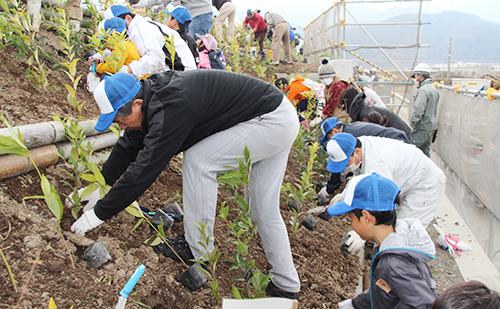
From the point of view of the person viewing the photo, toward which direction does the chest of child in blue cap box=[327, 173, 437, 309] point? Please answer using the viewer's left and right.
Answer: facing to the left of the viewer

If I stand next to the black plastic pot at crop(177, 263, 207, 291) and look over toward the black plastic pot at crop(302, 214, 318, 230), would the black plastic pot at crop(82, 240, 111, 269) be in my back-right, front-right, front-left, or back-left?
back-left

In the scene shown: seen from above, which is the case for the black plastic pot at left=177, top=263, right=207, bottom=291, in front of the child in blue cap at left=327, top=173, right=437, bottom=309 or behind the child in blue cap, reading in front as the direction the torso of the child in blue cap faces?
in front

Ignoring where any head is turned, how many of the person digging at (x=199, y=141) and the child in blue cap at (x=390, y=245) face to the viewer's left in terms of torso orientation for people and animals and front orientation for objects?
2

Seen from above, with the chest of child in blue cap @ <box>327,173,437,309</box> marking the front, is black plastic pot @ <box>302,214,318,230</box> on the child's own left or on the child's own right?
on the child's own right

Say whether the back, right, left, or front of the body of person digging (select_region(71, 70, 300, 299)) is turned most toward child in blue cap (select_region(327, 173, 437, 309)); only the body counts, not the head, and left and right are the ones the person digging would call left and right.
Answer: back

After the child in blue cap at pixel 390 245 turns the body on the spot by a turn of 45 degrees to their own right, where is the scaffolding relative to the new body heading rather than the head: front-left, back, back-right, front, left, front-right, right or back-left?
front-right

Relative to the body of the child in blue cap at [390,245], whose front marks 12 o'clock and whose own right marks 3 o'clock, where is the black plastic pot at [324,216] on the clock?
The black plastic pot is roughly at 2 o'clock from the child in blue cap.

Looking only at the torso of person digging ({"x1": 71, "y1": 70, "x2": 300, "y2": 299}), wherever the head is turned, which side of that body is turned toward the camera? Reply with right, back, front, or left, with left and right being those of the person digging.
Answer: left

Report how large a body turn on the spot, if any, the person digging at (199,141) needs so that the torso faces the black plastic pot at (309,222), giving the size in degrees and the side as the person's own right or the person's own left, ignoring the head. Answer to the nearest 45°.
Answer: approximately 135° to the person's own right

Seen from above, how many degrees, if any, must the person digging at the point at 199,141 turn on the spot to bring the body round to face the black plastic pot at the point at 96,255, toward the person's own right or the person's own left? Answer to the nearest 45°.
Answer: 0° — they already face it

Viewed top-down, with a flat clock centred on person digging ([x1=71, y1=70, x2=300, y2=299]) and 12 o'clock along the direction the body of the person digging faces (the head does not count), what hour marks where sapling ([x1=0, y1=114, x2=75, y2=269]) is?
The sapling is roughly at 12 o'clock from the person digging.

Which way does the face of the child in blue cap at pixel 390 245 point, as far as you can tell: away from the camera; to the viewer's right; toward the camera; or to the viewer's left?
to the viewer's left

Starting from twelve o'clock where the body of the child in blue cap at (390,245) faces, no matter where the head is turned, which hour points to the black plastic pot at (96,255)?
The black plastic pot is roughly at 11 o'clock from the child in blue cap.
